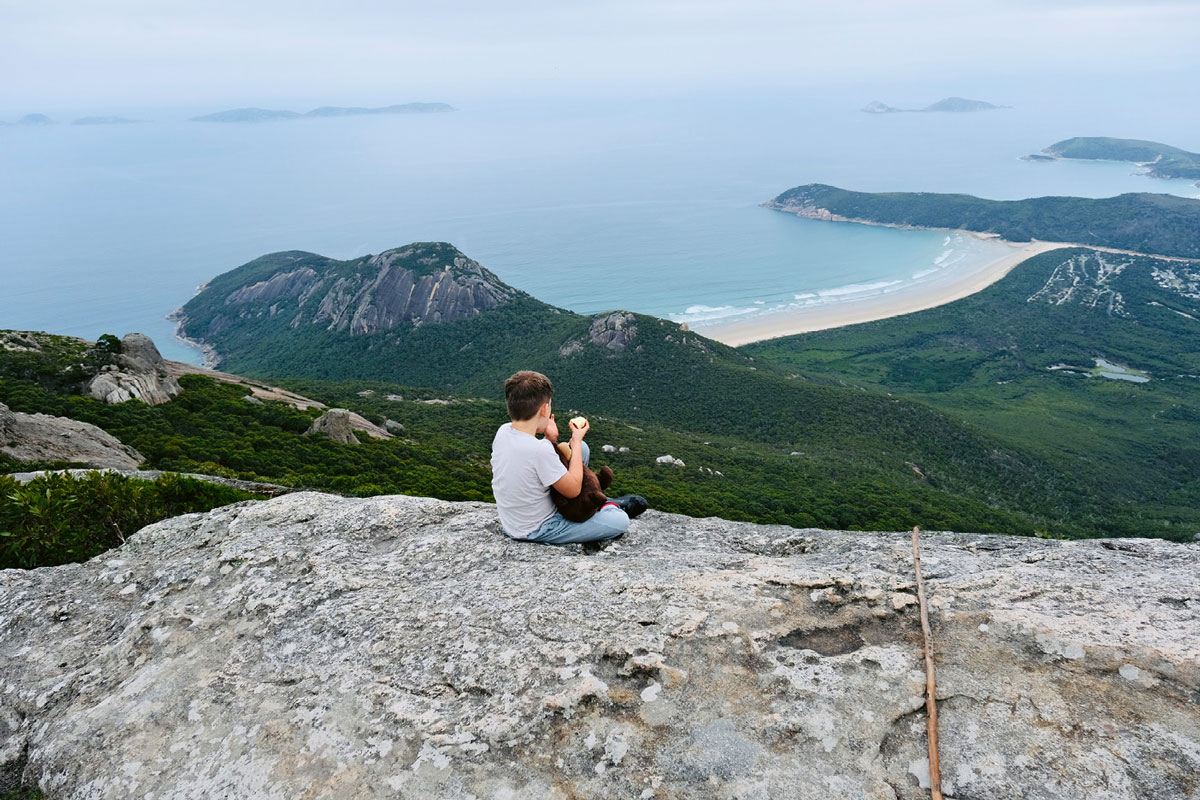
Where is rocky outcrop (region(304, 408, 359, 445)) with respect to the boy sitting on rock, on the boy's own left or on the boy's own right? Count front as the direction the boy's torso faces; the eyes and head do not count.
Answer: on the boy's own left

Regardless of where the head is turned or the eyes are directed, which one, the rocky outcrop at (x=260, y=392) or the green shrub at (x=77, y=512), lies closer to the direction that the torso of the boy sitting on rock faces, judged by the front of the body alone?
the rocky outcrop

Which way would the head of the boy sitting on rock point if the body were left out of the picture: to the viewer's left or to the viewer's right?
to the viewer's right

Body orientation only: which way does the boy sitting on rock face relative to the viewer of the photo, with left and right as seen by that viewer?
facing away from the viewer and to the right of the viewer

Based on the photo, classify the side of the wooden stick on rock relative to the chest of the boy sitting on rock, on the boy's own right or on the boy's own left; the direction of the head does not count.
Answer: on the boy's own right

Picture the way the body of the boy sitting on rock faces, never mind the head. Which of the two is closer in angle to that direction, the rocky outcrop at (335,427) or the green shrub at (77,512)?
the rocky outcrop

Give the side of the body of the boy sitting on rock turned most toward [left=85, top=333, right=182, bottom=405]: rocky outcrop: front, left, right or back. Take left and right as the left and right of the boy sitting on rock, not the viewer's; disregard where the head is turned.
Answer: left
